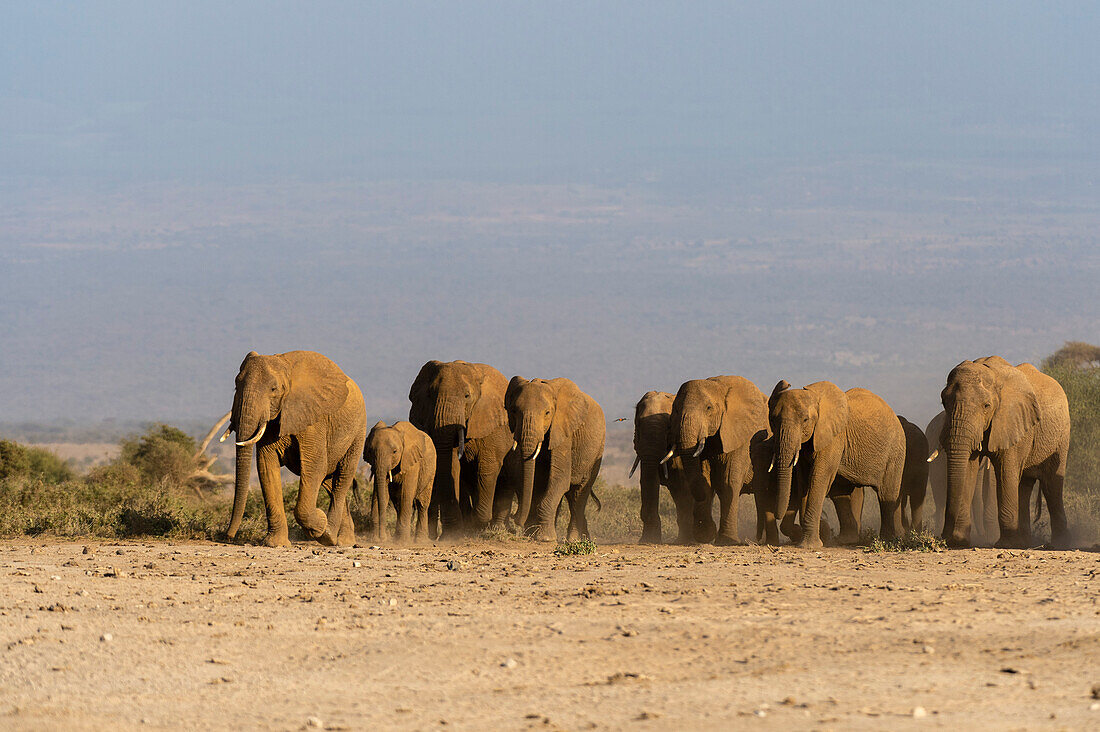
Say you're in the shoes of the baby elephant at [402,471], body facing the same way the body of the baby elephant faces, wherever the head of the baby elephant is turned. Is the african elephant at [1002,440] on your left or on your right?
on your left

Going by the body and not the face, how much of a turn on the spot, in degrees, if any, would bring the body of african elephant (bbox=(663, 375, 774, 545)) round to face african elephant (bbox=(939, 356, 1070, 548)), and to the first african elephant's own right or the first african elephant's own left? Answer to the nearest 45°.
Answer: approximately 135° to the first african elephant's own left

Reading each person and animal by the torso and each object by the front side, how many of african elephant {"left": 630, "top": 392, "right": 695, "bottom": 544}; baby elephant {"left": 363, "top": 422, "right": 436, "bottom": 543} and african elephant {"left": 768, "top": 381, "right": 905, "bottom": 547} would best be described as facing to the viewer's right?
0

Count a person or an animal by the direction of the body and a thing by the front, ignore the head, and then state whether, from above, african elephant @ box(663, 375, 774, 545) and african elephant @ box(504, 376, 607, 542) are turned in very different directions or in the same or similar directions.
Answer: same or similar directions

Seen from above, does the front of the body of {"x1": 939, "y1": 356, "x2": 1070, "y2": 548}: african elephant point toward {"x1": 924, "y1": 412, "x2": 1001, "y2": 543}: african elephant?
no

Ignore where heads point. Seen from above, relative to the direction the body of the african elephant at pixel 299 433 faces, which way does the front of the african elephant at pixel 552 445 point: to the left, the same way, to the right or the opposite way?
the same way

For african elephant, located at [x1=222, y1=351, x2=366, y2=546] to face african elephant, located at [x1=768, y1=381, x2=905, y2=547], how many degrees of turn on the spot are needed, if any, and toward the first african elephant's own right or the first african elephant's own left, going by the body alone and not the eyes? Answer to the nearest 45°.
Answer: approximately 135° to the first african elephant's own left

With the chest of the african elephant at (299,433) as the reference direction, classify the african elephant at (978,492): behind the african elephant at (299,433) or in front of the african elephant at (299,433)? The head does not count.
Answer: behind

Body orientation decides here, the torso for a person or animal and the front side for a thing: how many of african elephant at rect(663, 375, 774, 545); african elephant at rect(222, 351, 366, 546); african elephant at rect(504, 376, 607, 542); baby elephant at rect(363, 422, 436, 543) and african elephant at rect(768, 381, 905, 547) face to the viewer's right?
0

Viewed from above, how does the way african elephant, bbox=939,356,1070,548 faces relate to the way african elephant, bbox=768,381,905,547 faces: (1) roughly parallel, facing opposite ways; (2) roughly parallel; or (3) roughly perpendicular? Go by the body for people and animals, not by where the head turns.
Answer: roughly parallel

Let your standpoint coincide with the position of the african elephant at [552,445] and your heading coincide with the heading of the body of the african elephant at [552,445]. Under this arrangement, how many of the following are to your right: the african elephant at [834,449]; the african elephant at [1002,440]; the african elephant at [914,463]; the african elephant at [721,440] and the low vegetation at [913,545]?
0

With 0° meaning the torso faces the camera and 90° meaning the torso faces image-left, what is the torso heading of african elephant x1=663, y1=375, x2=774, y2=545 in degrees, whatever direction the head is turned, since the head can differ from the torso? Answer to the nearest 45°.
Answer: approximately 45°

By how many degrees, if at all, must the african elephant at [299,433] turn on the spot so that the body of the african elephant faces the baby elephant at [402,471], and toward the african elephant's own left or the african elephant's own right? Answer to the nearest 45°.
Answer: approximately 180°

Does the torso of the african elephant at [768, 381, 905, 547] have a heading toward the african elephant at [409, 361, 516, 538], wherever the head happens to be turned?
no

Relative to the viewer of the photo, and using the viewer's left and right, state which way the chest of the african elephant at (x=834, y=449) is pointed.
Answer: facing the viewer and to the left of the viewer

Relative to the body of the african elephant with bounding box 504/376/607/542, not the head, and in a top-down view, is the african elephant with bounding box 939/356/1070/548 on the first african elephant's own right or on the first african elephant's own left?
on the first african elephant's own left

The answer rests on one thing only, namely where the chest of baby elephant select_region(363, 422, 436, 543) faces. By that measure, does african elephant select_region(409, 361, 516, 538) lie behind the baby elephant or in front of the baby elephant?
behind
